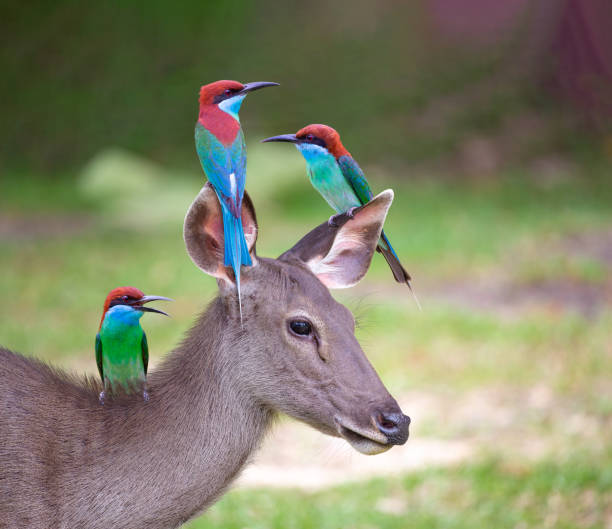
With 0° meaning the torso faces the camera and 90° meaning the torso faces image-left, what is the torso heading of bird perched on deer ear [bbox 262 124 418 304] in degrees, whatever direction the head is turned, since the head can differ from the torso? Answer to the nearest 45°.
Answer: approximately 45°

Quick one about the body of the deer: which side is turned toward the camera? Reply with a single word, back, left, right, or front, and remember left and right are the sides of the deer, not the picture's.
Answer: right
